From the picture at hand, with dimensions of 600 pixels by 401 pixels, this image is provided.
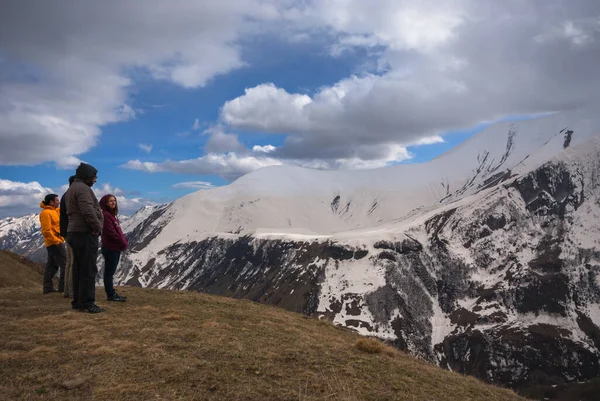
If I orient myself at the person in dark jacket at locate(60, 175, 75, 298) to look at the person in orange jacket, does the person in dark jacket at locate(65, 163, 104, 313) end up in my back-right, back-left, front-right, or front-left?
back-left

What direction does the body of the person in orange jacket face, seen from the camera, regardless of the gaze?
to the viewer's right

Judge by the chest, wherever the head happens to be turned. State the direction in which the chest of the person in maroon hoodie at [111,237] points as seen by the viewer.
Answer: to the viewer's right

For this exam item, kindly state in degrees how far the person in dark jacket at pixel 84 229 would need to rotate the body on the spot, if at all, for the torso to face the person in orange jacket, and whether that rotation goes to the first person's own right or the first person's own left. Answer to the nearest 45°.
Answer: approximately 90° to the first person's own left

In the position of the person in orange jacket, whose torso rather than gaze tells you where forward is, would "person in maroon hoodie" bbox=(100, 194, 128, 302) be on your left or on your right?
on your right

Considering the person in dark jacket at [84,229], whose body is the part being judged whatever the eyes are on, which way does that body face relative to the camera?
to the viewer's right
